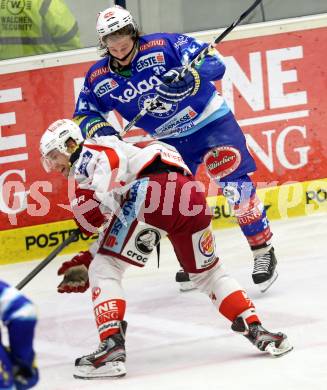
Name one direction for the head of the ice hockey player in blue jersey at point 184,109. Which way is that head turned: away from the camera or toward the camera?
toward the camera

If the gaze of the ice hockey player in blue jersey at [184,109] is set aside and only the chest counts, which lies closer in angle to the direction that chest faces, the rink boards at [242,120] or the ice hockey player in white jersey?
the ice hockey player in white jersey

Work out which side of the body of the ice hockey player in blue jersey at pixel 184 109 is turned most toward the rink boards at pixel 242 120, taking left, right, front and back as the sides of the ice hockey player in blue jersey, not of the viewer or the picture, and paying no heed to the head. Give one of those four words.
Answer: back

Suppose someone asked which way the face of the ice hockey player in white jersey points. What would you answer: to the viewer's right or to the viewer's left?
to the viewer's left

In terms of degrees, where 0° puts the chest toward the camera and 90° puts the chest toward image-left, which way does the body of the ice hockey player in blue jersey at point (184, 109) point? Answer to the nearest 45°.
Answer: approximately 0°

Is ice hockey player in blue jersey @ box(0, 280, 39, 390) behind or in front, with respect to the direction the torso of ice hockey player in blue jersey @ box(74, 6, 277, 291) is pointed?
in front

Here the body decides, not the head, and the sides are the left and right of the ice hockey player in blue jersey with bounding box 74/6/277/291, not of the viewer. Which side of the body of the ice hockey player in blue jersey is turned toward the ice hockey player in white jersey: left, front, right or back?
front
